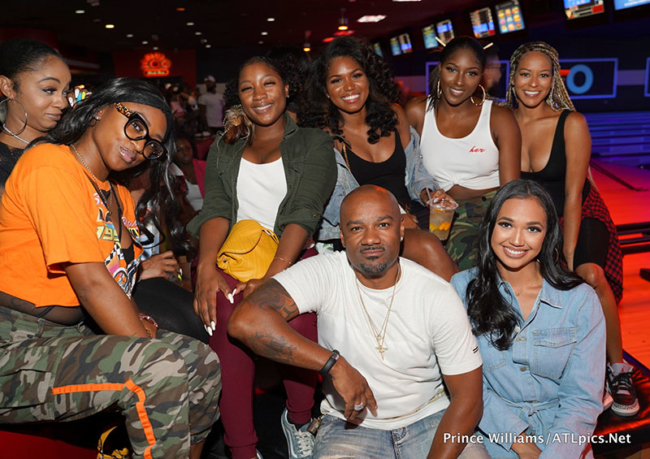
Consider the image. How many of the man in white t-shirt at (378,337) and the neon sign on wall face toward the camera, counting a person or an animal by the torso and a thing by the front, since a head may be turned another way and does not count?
2

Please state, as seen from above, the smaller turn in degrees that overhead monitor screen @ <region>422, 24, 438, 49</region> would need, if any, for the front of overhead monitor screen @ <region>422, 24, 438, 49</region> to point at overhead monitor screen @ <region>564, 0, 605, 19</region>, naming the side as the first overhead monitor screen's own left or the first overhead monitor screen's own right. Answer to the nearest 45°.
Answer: approximately 45° to the first overhead monitor screen's own left

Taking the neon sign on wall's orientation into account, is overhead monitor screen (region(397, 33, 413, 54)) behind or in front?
in front

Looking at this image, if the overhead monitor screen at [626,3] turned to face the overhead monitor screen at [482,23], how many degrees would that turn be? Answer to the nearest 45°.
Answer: approximately 90° to its right

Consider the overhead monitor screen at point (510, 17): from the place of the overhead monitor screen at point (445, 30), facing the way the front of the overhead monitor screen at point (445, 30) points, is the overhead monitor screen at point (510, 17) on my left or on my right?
on my left

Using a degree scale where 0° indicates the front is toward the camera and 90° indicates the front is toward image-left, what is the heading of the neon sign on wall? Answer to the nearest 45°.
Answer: approximately 0°

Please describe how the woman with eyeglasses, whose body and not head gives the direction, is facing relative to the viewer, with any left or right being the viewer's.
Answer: facing the viewer and to the right of the viewer

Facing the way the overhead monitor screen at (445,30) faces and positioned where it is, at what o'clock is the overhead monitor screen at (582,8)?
the overhead monitor screen at (582,8) is roughly at 10 o'clock from the overhead monitor screen at (445,30).

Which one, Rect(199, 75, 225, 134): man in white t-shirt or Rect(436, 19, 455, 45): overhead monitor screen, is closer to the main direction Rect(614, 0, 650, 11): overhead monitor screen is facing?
the man in white t-shirt

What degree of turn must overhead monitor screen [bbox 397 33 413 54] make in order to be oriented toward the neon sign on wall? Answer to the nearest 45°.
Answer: approximately 90° to its right

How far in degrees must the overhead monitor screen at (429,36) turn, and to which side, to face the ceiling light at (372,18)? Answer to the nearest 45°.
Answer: approximately 45° to its right

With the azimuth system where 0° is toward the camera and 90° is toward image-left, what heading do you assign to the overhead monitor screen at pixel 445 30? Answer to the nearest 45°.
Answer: approximately 45°
